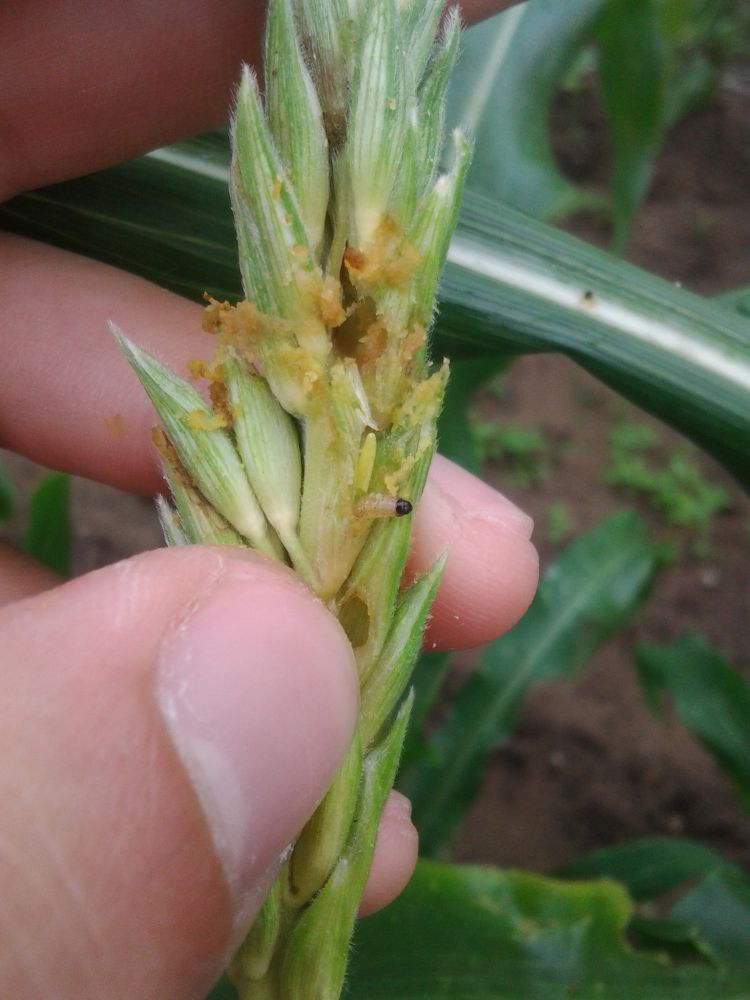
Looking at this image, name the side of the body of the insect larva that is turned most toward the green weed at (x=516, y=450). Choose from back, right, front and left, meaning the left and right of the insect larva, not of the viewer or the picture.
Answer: left

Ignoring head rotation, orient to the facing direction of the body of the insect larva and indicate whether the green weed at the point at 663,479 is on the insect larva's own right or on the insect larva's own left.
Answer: on the insect larva's own left

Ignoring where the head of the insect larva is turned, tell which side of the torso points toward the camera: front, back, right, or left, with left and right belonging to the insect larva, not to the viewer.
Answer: right
